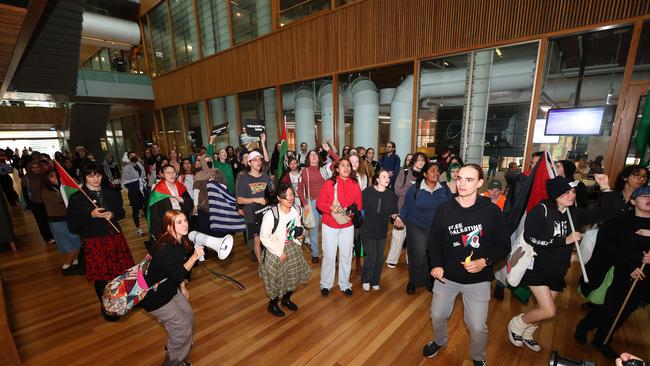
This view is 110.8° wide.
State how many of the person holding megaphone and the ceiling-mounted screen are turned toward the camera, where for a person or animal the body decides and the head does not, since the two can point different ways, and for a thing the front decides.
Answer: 1

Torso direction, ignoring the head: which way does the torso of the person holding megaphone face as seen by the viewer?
to the viewer's right

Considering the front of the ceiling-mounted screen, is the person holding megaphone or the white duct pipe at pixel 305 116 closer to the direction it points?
the person holding megaphone

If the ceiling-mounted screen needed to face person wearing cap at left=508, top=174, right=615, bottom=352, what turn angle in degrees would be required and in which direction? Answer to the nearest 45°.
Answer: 0° — it already faces them

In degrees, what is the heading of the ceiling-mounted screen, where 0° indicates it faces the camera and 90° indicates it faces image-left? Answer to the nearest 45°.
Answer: approximately 0°

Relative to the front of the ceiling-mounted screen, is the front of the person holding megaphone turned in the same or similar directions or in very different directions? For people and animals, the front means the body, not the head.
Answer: very different directions

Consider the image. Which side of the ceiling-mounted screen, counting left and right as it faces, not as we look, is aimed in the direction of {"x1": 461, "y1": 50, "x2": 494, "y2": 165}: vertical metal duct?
right

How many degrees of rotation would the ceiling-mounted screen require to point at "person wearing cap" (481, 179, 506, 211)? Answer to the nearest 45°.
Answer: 0° — it already faces them

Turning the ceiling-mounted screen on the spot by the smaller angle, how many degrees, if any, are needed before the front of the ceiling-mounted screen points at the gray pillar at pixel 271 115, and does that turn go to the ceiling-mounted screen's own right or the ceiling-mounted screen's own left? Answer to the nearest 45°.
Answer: approximately 90° to the ceiling-mounted screen's own right

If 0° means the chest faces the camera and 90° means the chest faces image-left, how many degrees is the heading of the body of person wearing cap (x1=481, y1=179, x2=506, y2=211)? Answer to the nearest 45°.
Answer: approximately 45°

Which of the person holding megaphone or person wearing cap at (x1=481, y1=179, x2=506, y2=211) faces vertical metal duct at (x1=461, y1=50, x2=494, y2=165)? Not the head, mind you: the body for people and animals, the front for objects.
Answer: the person holding megaphone
